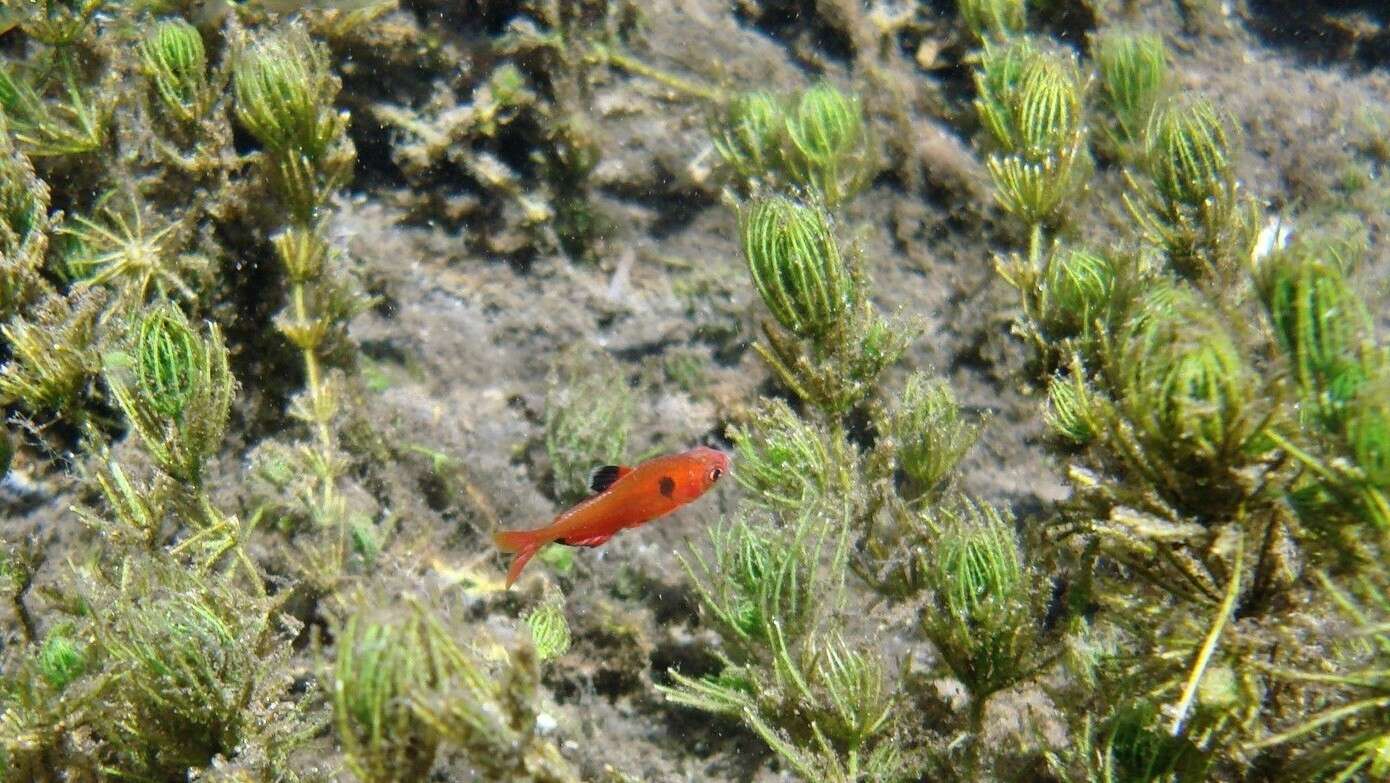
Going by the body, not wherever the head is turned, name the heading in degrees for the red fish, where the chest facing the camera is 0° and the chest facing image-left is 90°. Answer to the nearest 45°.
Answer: approximately 270°

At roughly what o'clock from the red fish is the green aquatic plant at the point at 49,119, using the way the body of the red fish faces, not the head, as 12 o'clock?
The green aquatic plant is roughly at 7 o'clock from the red fish.

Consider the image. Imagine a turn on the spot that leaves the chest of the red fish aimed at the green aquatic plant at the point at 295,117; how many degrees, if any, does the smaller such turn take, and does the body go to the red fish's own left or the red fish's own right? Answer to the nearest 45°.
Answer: approximately 135° to the red fish's own left

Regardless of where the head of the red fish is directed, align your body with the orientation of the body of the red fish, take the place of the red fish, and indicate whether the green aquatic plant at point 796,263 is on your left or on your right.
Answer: on your left

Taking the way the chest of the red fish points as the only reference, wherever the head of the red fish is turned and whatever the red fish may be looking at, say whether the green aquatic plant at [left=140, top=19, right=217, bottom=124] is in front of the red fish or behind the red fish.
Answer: behind

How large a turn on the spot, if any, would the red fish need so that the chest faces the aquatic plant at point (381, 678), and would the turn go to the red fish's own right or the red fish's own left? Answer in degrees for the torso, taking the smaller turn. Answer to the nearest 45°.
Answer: approximately 90° to the red fish's own right

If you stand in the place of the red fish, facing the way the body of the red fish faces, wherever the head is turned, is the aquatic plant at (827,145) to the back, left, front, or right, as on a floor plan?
left

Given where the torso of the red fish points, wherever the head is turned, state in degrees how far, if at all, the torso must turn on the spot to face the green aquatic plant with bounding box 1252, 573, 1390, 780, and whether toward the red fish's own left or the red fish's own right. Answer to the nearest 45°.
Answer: approximately 45° to the red fish's own right

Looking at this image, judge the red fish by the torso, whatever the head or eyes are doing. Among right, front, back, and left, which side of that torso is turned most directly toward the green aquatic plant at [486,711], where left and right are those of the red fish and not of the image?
right
